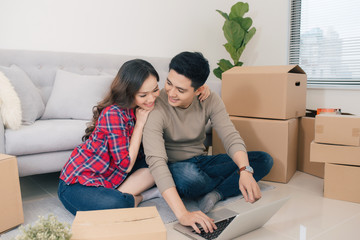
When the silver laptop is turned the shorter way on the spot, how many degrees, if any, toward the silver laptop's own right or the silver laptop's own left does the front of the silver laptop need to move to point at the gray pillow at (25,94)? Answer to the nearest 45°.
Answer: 0° — it already faces it

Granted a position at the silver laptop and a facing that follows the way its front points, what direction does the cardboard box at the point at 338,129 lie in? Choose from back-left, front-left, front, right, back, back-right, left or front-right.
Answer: right

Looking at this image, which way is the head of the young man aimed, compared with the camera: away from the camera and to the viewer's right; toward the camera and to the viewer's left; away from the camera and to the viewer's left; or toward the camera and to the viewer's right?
toward the camera and to the viewer's left

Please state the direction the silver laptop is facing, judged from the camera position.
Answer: facing away from the viewer and to the left of the viewer

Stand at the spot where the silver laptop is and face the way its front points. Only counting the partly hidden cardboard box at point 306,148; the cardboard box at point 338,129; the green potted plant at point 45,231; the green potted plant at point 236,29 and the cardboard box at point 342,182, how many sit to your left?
1

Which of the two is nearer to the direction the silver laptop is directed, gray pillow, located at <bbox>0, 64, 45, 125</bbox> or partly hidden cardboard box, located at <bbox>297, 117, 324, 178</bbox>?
the gray pillow

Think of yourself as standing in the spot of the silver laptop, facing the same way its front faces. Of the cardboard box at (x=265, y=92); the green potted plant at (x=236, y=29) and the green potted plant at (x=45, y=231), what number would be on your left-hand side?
1

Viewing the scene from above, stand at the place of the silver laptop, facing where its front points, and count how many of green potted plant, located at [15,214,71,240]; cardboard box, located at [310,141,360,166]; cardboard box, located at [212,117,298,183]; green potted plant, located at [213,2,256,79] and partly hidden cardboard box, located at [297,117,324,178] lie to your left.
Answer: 1

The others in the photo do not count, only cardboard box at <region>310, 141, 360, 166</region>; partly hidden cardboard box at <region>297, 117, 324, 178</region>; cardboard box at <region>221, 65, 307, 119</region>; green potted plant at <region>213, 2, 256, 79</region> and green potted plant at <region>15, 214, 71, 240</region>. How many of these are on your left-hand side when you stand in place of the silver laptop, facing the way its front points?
1

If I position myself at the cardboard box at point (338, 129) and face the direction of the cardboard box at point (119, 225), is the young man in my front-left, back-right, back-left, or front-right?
front-right

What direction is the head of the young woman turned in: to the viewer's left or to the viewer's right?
to the viewer's right

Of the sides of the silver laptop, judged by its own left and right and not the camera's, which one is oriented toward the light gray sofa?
front

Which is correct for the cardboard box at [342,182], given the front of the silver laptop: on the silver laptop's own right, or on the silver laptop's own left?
on the silver laptop's own right

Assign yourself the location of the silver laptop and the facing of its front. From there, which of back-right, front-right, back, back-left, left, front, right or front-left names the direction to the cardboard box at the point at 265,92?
front-right

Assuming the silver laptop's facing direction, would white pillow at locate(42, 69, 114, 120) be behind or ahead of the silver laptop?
ahead

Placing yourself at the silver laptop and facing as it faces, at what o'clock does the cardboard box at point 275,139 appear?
The cardboard box is roughly at 2 o'clock from the silver laptop.

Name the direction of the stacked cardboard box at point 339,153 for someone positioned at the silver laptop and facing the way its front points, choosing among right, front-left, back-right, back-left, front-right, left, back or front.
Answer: right
